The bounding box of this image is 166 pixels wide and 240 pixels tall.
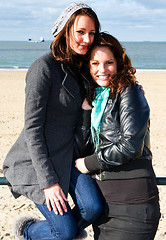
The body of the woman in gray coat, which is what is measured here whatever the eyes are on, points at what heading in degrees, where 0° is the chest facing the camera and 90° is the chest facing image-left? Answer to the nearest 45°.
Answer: approximately 315°

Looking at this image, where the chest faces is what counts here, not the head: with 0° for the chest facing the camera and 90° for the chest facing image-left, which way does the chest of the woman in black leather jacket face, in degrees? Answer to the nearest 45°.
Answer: approximately 45°
